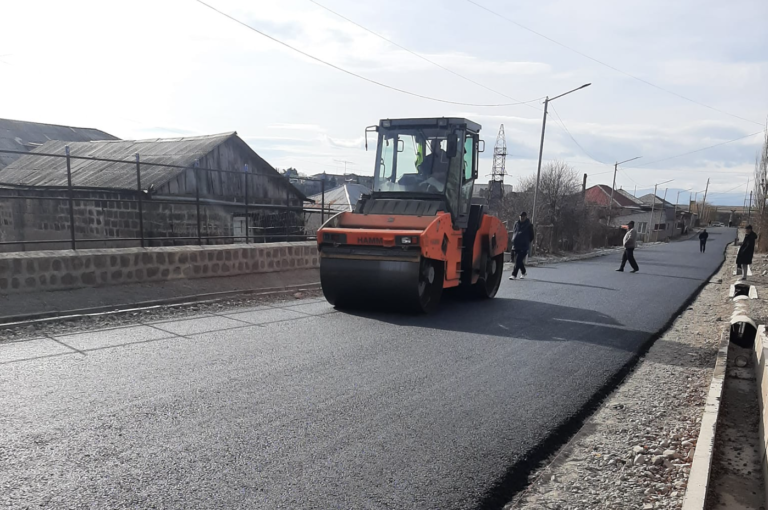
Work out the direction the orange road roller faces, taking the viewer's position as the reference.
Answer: facing the viewer and to the left of the viewer

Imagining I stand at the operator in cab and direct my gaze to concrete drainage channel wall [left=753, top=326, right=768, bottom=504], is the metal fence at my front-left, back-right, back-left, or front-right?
back-right

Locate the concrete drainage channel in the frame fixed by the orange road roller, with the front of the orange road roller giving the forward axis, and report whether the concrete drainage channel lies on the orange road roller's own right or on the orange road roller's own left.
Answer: on the orange road roller's own left

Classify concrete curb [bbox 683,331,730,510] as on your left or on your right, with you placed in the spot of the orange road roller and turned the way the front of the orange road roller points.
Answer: on your left

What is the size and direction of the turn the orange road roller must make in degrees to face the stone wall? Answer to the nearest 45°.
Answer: approximately 45° to its right

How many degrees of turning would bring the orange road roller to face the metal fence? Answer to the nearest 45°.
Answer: approximately 90° to its right

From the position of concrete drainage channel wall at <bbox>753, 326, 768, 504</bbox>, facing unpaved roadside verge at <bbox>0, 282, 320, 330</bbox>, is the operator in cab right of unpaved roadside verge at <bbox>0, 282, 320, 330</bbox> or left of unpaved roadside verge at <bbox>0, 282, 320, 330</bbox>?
right

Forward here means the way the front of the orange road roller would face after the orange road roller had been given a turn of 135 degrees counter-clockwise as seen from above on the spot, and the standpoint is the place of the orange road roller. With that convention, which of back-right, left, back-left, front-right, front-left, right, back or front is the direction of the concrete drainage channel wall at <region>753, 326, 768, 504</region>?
front-right

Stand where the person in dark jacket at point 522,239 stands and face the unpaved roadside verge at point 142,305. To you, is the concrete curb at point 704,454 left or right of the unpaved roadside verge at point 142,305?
left
